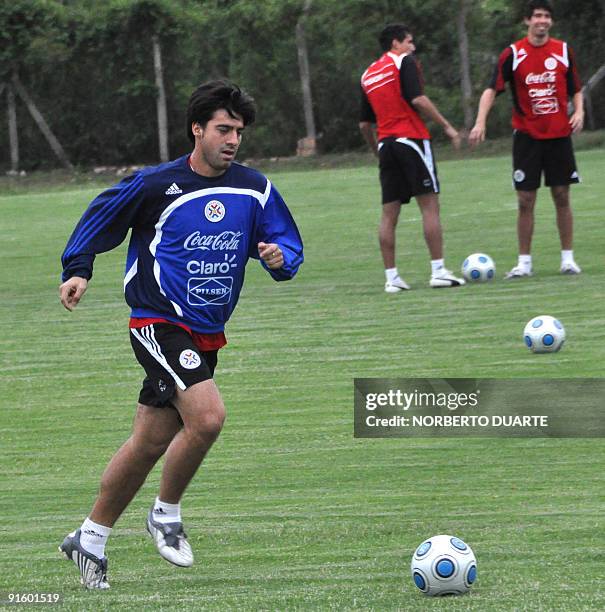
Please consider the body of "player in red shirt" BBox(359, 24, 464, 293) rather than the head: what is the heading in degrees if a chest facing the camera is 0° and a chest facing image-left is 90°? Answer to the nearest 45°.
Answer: approximately 225°

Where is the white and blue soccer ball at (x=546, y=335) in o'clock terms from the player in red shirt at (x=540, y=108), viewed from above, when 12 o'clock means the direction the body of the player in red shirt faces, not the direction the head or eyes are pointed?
The white and blue soccer ball is roughly at 12 o'clock from the player in red shirt.

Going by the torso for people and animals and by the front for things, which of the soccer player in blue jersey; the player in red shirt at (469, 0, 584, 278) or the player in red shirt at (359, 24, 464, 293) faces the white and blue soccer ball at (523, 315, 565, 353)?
the player in red shirt at (469, 0, 584, 278)

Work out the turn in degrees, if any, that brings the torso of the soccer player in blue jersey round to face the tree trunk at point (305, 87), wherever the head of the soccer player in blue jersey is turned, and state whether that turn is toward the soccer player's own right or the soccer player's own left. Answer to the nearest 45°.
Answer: approximately 135° to the soccer player's own left

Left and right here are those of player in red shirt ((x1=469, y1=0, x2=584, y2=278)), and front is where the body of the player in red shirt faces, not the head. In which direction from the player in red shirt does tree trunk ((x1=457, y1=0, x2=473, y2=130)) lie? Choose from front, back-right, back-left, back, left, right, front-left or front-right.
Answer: back

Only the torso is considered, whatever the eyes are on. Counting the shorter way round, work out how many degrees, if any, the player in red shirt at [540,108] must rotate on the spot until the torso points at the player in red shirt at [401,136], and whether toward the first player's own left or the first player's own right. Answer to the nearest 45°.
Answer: approximately 90° to the first player's own right

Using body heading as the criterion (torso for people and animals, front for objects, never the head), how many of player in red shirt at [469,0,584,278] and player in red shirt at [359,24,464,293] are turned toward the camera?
1

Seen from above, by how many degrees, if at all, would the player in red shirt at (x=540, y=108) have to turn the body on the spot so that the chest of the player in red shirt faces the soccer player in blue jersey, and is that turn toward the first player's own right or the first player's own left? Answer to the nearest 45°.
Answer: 0° — they already face them

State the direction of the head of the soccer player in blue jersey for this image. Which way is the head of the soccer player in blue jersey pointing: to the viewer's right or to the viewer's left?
to the viewer's right

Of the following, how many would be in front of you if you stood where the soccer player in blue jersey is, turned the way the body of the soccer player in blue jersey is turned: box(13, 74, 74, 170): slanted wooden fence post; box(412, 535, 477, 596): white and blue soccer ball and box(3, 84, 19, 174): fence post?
1

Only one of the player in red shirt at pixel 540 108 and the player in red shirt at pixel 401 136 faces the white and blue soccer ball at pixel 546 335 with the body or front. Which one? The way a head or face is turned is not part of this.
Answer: the player in red shirt at pixel 540 108
